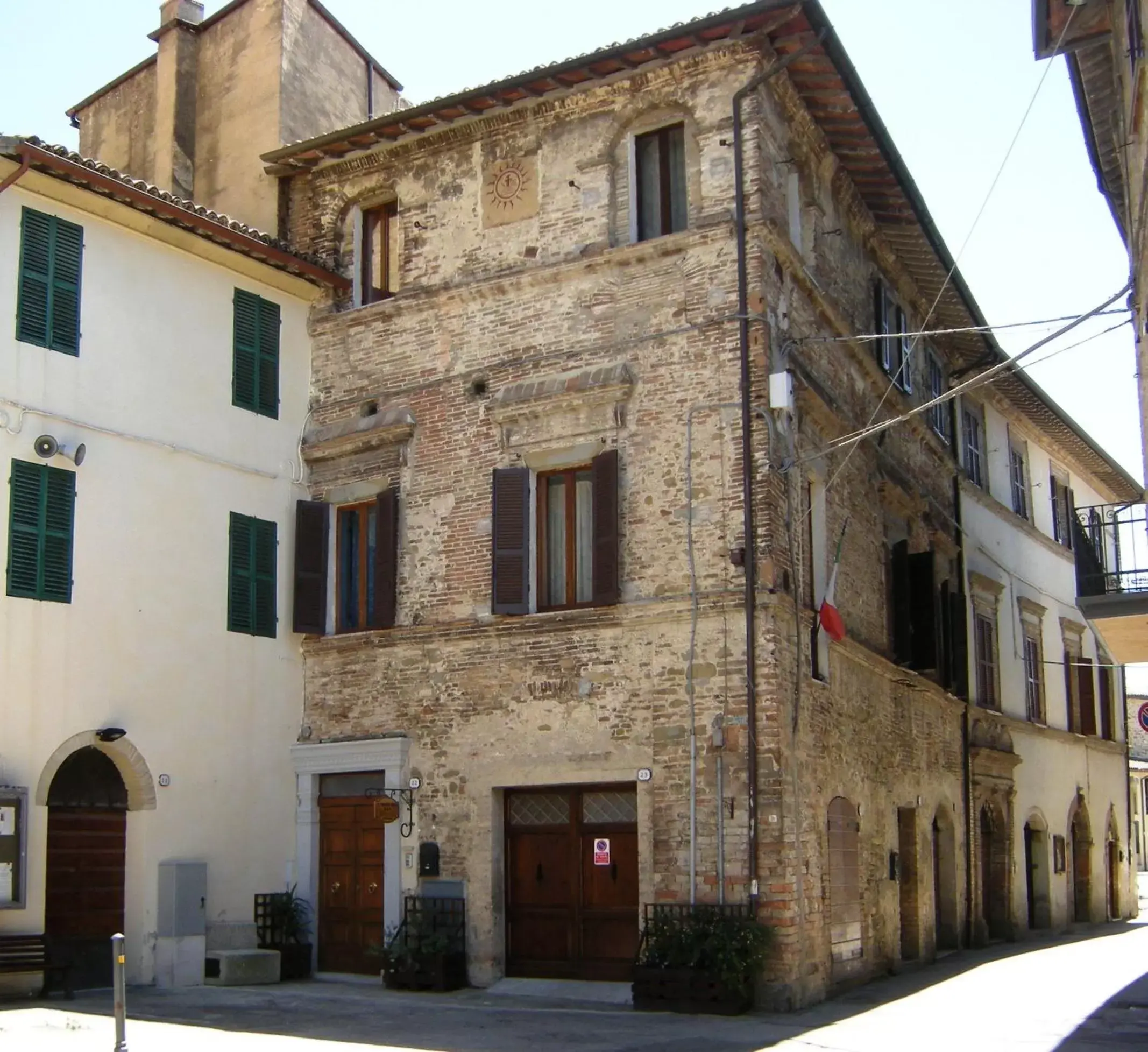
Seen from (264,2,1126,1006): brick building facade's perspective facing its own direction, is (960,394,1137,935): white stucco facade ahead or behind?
behind

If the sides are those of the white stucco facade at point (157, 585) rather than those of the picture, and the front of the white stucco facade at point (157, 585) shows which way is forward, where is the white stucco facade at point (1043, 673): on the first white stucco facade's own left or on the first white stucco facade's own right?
on the first white stucco facade's own left

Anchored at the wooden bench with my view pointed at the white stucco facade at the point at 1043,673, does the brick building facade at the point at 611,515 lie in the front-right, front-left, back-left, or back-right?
front-right

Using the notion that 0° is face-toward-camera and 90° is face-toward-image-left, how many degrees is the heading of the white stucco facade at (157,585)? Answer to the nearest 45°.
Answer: approximately 315°

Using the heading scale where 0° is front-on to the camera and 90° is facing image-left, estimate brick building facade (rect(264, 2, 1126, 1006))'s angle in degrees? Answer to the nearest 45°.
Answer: approximately 45°
